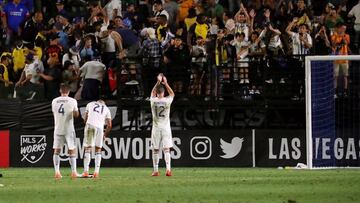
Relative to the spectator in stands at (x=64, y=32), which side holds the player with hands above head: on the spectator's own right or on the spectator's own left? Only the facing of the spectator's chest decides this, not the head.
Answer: on the spectator's own left

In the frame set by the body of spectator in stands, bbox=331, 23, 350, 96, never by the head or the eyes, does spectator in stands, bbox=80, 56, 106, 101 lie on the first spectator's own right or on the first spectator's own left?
on the first spectator's own right

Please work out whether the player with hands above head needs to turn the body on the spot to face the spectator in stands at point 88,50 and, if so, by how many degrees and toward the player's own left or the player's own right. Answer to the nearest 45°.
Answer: approximately 45° to the player's own left

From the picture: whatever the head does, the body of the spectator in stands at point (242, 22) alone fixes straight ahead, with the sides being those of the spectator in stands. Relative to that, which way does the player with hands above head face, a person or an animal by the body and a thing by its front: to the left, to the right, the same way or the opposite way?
the opposite way

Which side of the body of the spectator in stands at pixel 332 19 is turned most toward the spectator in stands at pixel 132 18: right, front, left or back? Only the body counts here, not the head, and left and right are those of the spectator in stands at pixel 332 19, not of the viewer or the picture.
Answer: right

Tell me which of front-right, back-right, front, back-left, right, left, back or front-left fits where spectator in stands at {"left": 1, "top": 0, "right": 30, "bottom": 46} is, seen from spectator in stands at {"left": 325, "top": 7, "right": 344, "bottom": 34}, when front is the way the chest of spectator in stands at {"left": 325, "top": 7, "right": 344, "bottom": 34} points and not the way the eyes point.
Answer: right

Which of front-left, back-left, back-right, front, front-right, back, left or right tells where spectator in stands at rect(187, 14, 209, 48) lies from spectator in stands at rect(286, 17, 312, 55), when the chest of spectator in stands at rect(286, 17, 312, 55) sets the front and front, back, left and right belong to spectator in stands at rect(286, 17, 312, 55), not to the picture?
right

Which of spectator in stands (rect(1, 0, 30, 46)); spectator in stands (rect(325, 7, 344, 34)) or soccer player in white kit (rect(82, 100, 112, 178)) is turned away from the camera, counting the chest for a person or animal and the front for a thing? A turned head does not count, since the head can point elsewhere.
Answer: the soccer player in white kit

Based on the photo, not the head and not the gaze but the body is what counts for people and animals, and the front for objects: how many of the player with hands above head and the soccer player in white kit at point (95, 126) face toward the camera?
0

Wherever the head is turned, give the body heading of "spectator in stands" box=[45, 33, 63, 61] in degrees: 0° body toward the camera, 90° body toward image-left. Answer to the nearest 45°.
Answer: approximately 0°
